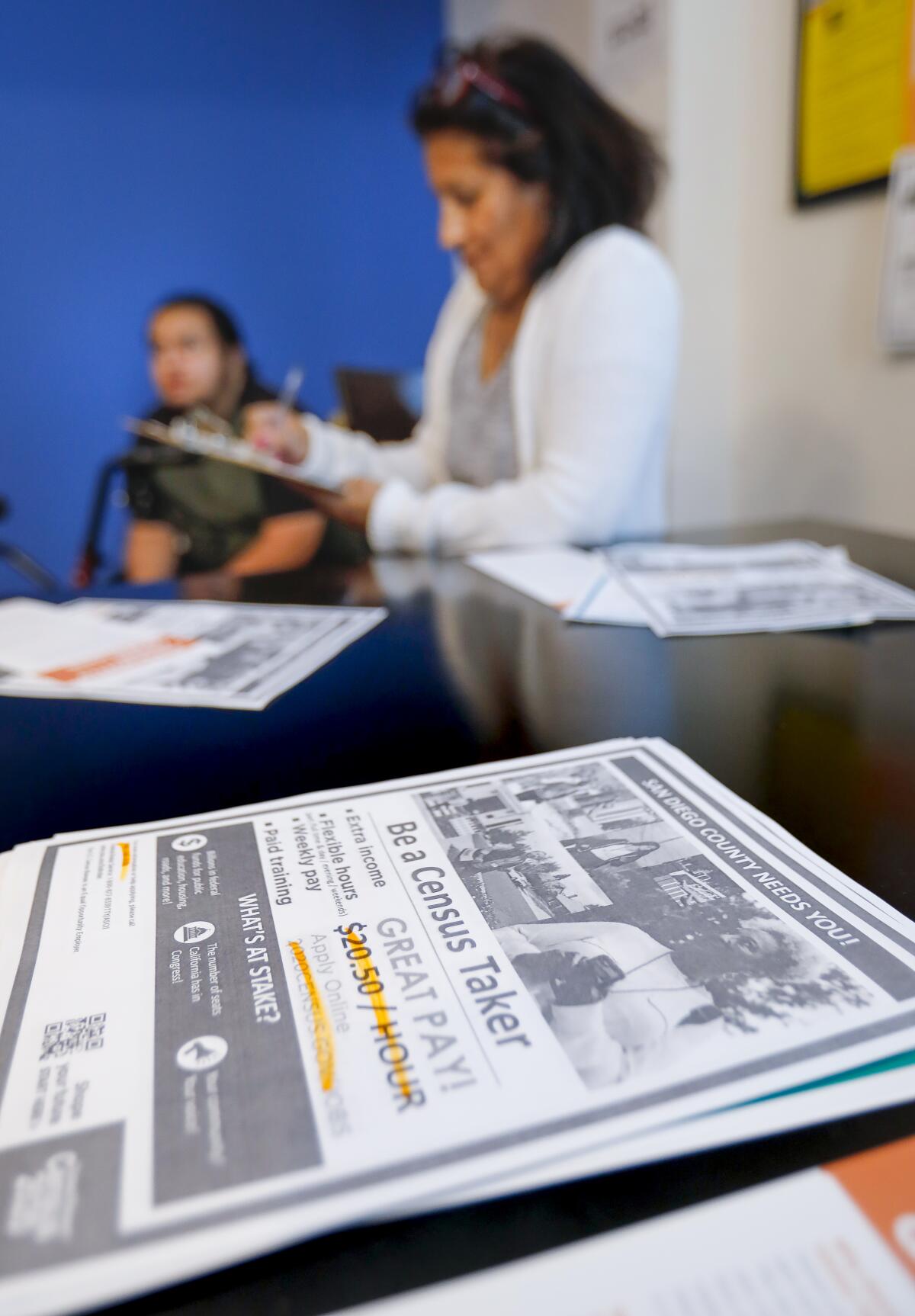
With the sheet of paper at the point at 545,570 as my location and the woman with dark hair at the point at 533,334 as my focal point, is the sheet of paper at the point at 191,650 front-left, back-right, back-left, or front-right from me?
back-left

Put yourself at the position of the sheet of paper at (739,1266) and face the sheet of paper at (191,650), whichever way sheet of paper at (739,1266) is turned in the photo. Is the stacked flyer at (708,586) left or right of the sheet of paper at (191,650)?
right

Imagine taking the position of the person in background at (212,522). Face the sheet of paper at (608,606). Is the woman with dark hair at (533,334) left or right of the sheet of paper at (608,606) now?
left

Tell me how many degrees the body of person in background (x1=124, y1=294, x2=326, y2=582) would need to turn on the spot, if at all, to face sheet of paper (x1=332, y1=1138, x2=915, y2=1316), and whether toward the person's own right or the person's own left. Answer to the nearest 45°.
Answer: approximately 45° to the person's own left

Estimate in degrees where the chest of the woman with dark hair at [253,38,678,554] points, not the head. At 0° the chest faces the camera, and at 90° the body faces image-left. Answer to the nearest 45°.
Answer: approximately 45°

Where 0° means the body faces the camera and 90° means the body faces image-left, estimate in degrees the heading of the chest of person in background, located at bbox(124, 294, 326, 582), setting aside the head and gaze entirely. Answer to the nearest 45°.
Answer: approximately 45°

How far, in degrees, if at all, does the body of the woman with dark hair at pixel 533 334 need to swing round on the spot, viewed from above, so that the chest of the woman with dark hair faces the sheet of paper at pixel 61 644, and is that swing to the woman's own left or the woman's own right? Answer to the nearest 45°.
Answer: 0° — they already face it
